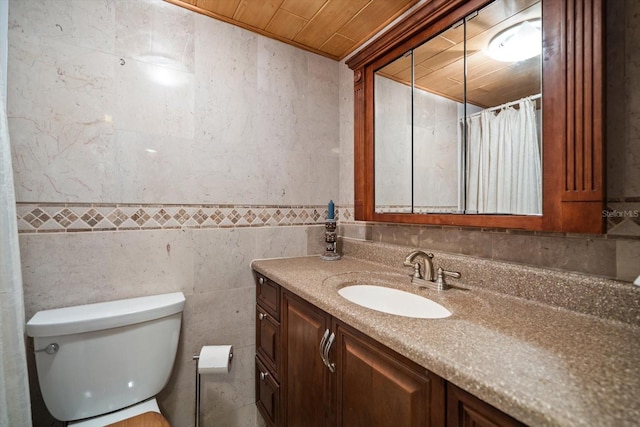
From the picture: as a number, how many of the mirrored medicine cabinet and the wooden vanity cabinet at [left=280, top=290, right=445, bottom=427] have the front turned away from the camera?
0

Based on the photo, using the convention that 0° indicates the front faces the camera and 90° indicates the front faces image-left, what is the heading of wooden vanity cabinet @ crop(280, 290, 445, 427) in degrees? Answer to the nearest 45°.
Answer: approximately 45°

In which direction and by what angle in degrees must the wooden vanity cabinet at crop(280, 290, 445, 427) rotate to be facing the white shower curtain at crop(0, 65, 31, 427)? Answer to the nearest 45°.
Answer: approximately 45° to its right

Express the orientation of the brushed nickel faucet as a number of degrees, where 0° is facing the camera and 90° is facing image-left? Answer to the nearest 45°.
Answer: approximately 45°
